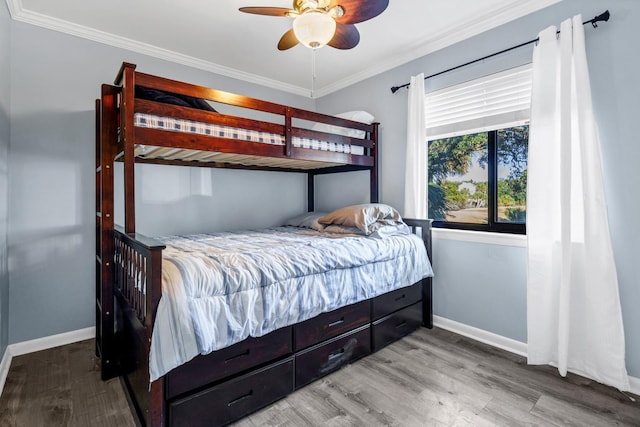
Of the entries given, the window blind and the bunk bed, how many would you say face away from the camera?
0

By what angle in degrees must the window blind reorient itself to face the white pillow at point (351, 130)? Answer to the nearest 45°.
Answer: approximately 45° to its right

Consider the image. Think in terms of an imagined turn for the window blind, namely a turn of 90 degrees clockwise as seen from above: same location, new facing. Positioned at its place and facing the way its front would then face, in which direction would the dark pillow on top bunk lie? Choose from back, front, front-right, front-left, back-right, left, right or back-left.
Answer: left

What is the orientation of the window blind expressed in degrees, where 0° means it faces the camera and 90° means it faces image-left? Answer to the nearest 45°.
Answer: approximately 45°

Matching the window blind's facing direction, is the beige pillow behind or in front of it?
in front

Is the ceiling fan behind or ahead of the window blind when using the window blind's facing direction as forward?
ahead
